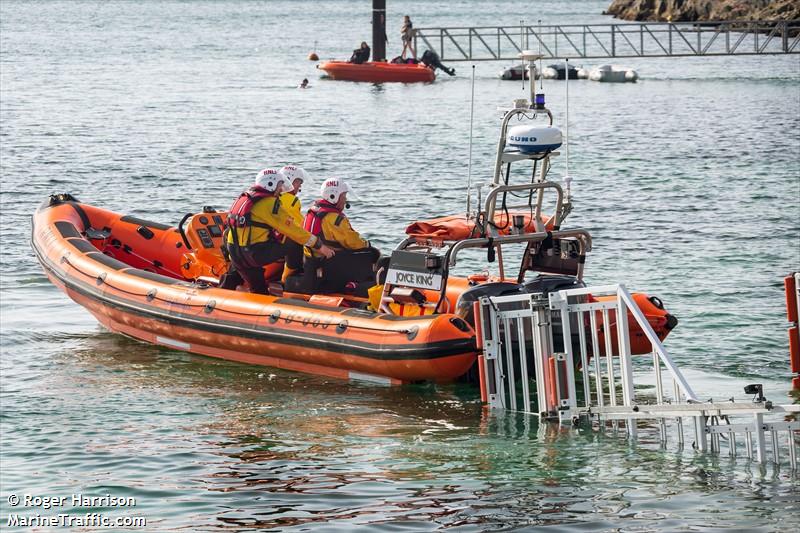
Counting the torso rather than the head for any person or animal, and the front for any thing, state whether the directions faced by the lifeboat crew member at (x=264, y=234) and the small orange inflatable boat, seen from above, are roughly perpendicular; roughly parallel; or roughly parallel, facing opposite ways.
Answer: roughly parallel, facing opposite ways

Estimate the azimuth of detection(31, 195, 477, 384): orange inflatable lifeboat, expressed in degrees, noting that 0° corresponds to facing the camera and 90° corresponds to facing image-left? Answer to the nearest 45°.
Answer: approximately 135°

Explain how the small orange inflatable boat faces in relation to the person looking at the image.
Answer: facing to the left of the viewer

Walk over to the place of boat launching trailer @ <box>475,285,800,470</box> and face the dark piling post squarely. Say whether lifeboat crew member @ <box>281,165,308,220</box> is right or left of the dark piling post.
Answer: left

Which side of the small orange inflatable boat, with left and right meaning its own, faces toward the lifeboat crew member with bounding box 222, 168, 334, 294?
left

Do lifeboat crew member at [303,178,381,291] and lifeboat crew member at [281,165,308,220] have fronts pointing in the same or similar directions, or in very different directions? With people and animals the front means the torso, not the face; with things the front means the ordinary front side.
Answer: same or similar directions

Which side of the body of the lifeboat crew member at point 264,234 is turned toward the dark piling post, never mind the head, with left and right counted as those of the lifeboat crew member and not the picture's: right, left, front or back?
left

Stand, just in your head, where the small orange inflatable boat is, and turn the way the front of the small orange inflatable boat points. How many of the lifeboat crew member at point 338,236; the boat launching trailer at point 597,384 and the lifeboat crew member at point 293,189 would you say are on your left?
3

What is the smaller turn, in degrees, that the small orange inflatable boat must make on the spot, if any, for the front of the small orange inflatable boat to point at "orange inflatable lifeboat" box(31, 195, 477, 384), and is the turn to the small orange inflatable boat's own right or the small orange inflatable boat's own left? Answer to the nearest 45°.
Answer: approximately 90° to the small orange inflatable boat's own left
